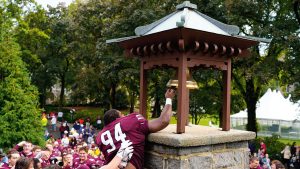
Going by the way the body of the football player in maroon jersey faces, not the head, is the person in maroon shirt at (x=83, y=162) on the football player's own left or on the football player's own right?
on the football player's own left

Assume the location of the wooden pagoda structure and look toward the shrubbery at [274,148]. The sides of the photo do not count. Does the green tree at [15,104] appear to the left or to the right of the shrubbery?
left

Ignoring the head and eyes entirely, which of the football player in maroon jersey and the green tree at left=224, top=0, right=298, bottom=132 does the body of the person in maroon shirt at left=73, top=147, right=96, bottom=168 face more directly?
the football player in maroon jersey

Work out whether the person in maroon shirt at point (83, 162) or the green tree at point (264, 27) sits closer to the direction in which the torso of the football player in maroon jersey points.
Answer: the green tree

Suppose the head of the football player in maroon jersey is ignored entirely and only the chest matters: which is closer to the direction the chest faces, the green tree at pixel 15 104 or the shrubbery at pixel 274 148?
the shrubbery

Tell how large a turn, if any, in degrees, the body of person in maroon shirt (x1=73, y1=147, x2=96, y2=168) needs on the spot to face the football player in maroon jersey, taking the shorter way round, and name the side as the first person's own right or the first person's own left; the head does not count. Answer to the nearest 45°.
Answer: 0° — they already face them

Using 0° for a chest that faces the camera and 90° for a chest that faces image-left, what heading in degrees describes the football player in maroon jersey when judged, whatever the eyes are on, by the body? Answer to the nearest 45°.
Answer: approximately 225°

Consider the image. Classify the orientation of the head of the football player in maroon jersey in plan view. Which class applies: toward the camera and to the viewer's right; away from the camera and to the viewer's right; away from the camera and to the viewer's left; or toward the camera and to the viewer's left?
away from the camera and to the viewer's right
